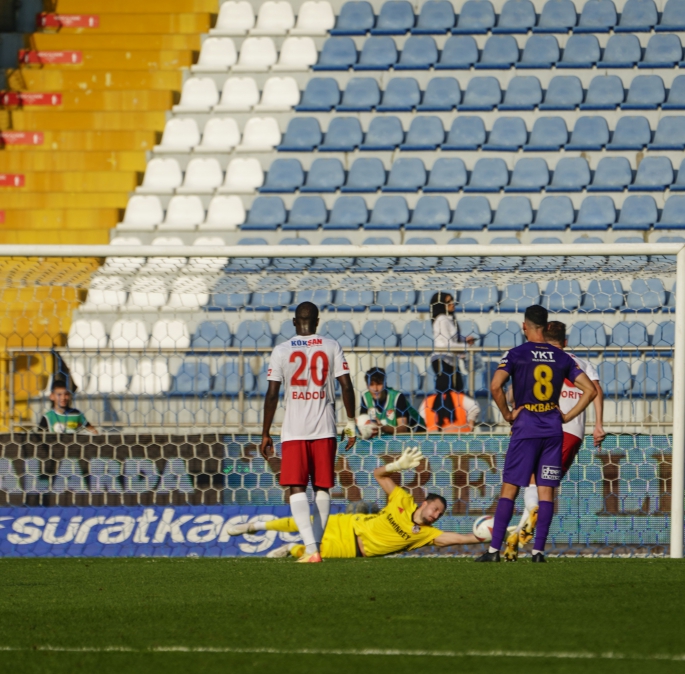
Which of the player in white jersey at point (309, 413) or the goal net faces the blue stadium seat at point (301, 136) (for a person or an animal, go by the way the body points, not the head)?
the player in white jersey

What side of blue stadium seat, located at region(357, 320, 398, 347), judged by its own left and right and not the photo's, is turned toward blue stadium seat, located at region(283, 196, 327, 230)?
back

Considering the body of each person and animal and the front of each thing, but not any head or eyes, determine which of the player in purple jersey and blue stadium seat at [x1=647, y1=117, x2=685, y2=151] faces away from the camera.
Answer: the player in purple jersey

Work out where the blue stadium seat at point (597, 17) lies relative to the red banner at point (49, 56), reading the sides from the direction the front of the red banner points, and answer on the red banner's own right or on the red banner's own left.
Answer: on the red banner's own left

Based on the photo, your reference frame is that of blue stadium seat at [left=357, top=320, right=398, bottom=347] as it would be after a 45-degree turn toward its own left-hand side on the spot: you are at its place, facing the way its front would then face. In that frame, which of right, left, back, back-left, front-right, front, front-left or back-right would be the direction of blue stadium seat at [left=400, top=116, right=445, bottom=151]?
back-left

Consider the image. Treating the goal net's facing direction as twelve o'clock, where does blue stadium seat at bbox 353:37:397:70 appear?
The blue stadium seat is roughly at 6 o'clock from the goal net.

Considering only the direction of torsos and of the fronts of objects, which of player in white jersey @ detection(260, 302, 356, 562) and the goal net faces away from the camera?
the player in white jersey

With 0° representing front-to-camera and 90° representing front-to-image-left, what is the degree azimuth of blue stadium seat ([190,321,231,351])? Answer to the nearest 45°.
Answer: approximately 0°
